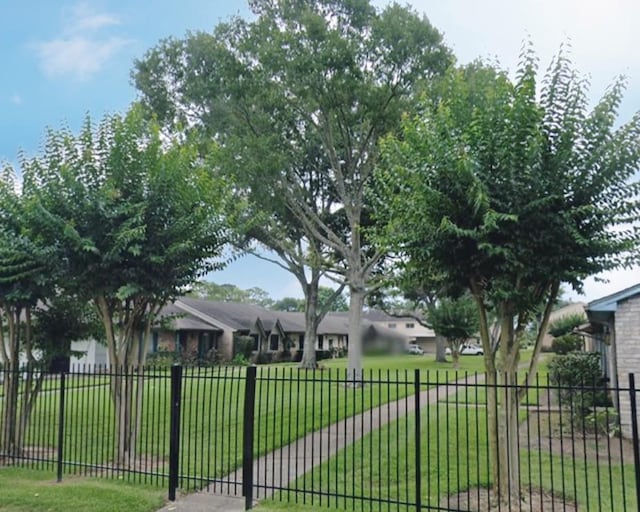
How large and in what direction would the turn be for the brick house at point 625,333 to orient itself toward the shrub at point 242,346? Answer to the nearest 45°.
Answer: approximately 45° to its right

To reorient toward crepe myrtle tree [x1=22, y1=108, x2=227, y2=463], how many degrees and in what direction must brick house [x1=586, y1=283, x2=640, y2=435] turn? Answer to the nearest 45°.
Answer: approximately 45° to its left

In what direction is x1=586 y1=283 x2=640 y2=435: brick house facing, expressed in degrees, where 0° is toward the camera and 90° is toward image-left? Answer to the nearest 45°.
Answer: approximately 90°

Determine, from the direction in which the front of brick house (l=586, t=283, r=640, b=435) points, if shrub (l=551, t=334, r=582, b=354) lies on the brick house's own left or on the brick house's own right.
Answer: on the brick house's own right

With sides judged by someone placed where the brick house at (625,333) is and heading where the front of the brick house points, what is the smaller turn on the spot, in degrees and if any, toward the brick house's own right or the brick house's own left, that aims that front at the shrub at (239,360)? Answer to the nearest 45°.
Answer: approximately 45° to the brick house's own right
